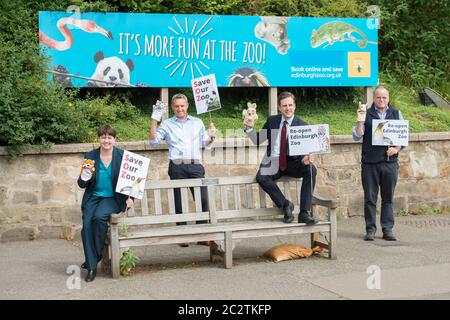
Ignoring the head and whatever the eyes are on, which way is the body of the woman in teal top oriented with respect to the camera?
toward the camera

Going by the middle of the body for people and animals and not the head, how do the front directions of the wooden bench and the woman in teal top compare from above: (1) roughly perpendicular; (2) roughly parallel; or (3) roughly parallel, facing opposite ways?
roughly parallel

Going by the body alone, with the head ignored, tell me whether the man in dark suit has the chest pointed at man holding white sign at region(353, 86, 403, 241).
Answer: no

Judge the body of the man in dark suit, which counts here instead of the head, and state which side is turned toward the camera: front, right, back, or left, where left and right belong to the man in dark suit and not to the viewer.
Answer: front

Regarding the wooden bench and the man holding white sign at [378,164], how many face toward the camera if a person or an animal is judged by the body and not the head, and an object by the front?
2

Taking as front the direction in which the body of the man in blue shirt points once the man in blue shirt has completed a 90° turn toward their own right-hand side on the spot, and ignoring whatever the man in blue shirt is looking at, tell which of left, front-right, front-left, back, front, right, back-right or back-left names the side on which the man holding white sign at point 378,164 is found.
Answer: back

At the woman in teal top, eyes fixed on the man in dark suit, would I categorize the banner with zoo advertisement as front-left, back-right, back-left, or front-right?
front-left

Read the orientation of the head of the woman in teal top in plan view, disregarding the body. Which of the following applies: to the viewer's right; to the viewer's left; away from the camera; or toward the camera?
toward the camera

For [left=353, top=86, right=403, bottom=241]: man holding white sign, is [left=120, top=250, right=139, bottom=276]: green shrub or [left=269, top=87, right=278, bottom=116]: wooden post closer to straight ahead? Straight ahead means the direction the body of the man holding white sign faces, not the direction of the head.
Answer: the green shrub

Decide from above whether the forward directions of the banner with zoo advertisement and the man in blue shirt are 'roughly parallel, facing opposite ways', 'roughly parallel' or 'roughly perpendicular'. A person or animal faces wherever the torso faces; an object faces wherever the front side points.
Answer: roughly parallel
